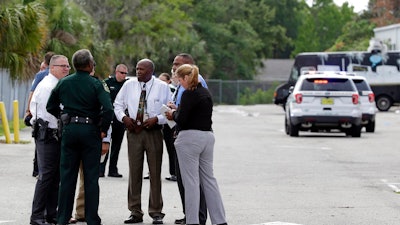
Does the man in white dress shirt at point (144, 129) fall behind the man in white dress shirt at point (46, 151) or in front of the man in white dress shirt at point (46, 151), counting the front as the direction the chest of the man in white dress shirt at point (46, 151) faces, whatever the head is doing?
in front

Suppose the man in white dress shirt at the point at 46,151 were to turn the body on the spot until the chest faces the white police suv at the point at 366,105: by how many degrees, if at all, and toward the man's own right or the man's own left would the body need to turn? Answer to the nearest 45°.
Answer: approximately 45° to the man's own left

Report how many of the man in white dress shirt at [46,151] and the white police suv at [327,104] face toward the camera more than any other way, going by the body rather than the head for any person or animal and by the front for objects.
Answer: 0

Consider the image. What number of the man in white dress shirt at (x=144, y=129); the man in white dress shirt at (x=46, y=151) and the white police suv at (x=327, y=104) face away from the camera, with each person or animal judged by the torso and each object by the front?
1

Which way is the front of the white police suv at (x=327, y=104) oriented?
away from the camera

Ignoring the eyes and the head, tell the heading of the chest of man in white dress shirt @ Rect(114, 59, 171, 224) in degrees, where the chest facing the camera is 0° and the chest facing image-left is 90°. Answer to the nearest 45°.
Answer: approximately 0°

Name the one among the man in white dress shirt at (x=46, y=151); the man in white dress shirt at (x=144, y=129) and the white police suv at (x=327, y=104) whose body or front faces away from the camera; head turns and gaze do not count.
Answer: the white police suv

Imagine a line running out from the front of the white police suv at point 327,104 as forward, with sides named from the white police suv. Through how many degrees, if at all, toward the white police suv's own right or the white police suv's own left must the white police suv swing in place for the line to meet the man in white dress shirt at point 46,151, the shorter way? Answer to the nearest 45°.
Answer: approximately 180°

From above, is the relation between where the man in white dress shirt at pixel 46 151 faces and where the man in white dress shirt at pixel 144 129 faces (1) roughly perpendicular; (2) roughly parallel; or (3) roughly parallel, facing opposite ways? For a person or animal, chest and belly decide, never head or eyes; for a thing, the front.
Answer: roughly perpendicular

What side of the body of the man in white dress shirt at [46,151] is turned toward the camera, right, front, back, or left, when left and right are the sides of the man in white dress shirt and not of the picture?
right
